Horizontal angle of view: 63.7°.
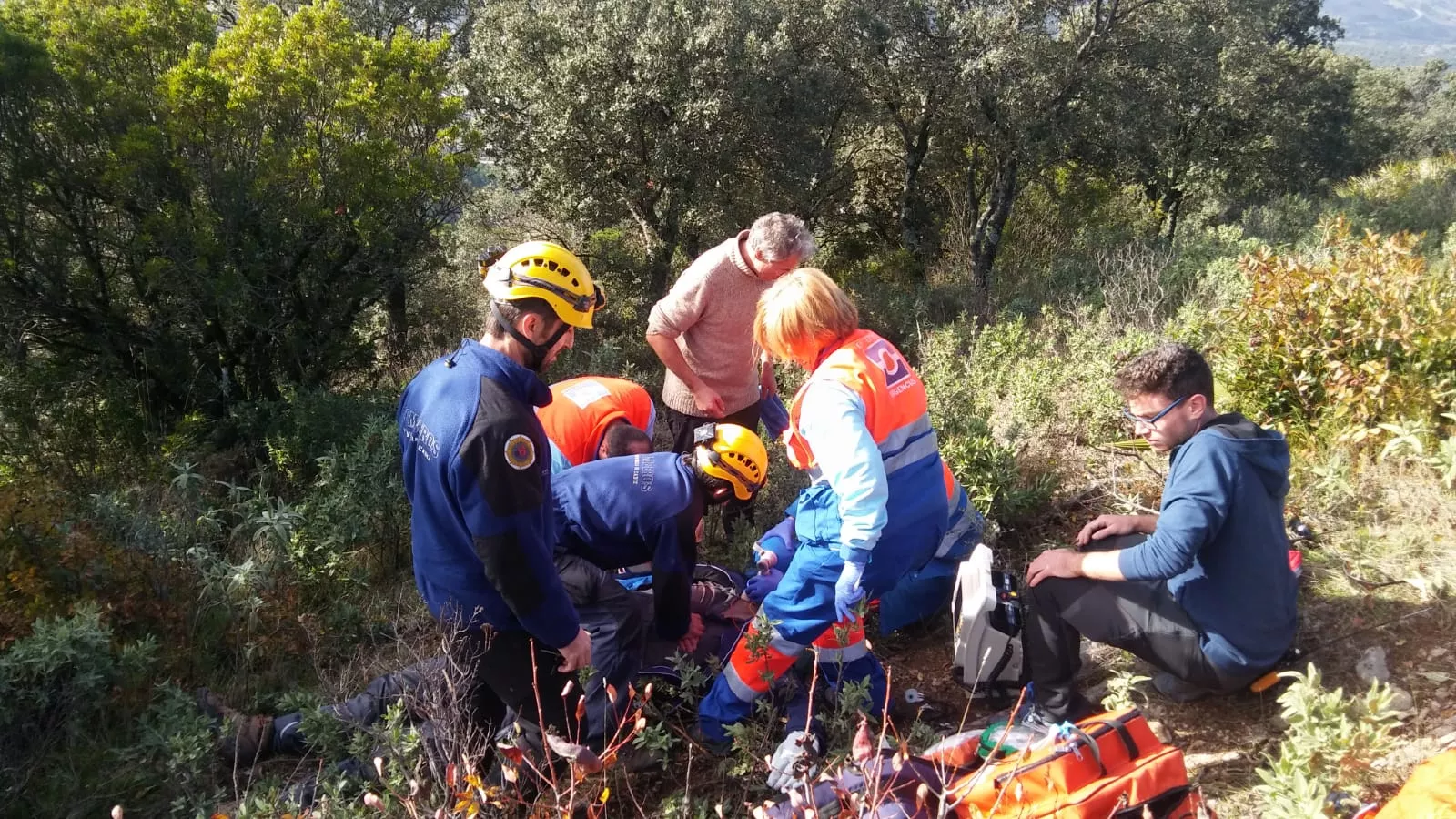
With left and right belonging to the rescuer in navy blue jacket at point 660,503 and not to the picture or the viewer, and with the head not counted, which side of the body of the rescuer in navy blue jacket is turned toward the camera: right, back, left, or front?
right

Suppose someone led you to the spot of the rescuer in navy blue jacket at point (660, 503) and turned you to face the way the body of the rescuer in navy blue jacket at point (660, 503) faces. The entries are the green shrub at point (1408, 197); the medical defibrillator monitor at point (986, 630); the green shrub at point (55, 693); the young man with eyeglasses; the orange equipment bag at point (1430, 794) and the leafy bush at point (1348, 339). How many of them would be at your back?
1

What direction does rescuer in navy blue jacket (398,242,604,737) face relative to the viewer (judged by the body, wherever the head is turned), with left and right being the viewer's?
facing away from the viewer and to the right of the viewer

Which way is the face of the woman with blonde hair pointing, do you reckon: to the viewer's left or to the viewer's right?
to the viewer's left

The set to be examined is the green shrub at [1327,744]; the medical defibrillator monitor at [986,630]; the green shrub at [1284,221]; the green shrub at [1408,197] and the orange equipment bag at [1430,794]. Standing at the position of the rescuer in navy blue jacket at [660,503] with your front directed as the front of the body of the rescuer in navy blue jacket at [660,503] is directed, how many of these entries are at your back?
0

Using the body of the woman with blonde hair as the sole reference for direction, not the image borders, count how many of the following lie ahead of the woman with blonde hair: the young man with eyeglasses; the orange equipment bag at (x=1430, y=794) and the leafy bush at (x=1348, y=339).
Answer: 0

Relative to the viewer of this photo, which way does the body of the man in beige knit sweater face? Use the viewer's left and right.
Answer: facing the viewer and to the right of the viewer

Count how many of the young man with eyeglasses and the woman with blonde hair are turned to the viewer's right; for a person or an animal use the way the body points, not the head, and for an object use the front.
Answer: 0

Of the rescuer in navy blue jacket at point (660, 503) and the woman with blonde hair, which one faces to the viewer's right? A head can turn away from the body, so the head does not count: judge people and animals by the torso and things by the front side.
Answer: the rescuer in navy blue jacket

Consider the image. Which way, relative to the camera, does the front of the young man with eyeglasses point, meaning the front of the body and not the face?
to the viewer's left

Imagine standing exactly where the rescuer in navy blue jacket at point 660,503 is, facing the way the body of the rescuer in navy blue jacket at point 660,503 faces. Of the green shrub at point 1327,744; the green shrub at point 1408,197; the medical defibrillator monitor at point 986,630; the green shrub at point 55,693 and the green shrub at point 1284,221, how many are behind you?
1

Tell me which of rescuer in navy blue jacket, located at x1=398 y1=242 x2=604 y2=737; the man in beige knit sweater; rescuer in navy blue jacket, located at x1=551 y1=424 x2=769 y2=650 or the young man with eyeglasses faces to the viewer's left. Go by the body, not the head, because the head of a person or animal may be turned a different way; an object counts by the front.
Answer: the young man with eyeglasses

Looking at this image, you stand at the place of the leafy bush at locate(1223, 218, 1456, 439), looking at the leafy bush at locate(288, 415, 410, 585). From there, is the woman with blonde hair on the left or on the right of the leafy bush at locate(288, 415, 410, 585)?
left

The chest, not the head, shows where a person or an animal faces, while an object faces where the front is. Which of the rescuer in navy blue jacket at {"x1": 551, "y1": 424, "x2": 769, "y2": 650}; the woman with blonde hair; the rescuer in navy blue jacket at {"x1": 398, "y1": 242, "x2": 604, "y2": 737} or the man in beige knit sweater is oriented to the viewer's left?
the woman with blonde hair

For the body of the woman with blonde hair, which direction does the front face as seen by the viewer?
to the viewer's left
